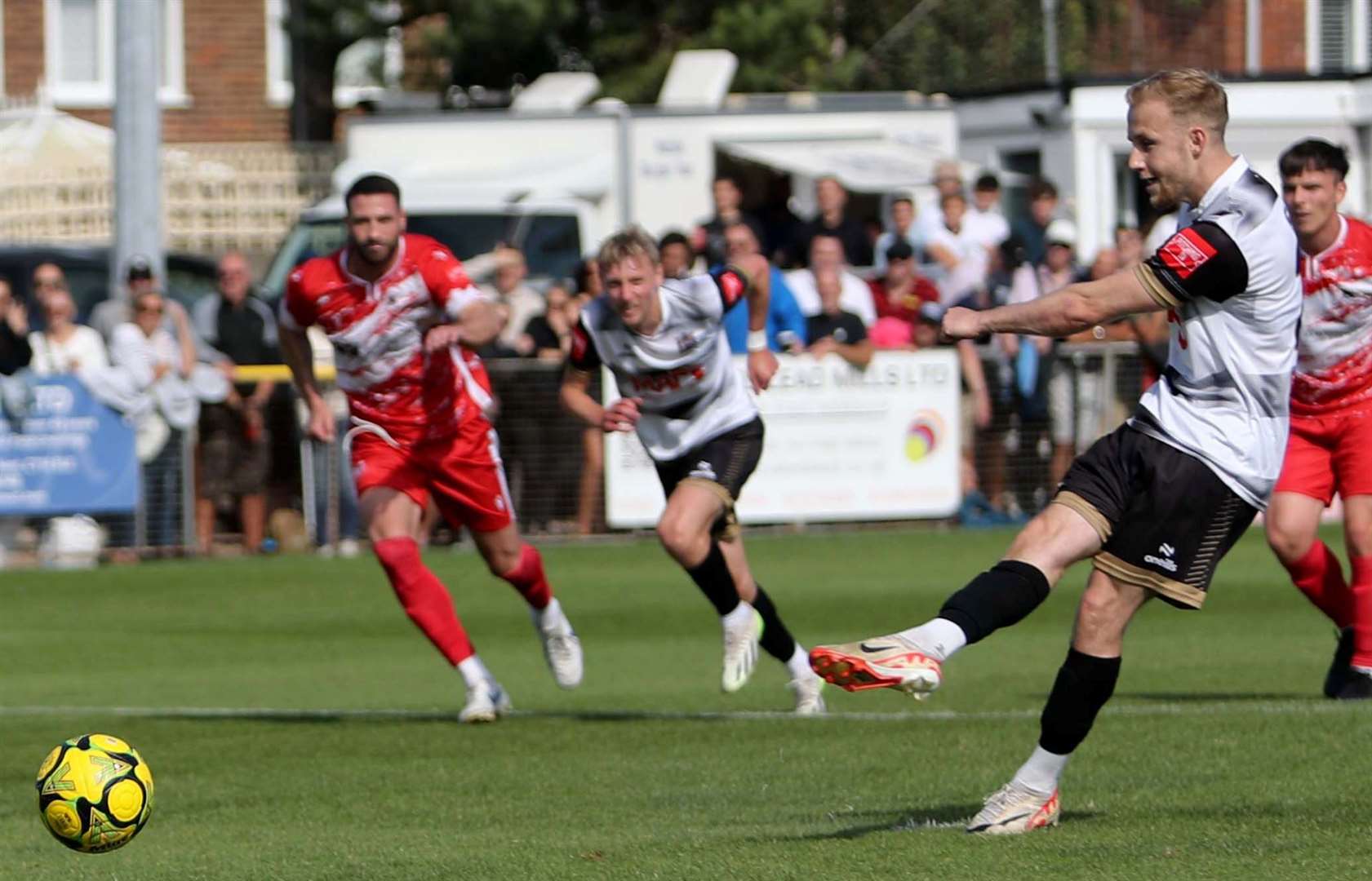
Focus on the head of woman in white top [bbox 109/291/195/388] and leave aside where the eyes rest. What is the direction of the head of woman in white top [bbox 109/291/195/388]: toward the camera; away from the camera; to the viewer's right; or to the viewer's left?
toward the camera

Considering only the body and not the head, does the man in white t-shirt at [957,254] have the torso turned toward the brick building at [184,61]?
no

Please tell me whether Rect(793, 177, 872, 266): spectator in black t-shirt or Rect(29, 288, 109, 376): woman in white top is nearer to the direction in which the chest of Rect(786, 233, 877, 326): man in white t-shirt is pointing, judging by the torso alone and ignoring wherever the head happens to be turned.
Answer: the woman in white top

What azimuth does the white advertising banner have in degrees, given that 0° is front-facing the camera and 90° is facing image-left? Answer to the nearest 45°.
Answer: approximately 0°

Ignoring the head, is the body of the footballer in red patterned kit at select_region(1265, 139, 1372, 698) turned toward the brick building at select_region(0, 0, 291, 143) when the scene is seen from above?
no

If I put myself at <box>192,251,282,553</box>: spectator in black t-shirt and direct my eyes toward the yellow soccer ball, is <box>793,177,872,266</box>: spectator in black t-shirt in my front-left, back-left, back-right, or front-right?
back-left

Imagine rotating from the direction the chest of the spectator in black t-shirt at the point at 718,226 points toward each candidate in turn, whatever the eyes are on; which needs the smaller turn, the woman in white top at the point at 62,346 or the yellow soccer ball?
the yellow soccer ball

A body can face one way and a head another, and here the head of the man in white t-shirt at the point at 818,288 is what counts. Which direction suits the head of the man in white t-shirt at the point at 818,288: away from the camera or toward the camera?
toward the camera

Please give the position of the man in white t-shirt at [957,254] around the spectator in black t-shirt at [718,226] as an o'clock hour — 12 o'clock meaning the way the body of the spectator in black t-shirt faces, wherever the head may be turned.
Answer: The man in white t-shirt is roughly at 9 o'clock from the spectator in black t-shirt.

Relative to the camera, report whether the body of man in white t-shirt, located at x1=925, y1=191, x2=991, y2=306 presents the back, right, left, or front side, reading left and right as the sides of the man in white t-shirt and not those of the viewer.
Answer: front

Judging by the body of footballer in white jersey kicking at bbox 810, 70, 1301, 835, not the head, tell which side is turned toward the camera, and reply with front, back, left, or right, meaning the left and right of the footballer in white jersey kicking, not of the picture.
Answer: left

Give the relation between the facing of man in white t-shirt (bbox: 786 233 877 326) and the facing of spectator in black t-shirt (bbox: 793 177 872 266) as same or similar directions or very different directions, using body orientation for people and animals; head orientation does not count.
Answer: same or similar directions

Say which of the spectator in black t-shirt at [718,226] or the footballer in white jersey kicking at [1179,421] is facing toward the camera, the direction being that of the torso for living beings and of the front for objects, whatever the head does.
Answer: the spectator in black t-shirt

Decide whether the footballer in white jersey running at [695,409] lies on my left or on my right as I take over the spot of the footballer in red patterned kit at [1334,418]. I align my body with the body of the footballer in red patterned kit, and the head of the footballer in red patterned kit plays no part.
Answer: on my right

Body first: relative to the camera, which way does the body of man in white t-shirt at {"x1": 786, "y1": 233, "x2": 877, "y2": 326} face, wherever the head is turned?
toward the camera

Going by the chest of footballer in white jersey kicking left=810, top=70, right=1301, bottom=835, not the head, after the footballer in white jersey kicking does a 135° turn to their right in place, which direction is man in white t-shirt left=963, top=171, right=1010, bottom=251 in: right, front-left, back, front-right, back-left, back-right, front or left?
front-left

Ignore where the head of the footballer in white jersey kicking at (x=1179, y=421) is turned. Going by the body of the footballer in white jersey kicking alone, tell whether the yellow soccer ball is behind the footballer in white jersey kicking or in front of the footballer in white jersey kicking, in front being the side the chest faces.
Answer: in front

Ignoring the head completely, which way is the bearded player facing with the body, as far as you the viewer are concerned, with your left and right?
facing the viewer
